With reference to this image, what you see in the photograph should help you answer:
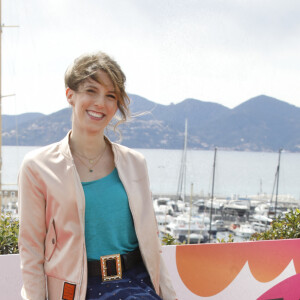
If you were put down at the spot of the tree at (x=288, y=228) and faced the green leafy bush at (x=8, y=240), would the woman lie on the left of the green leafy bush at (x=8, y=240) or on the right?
left

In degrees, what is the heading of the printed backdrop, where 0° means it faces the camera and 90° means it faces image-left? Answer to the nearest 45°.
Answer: approximately 0°

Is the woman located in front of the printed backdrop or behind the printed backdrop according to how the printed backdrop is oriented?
in front

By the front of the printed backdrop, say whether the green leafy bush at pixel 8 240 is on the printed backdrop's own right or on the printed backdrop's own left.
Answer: on the printed backdrop's own right

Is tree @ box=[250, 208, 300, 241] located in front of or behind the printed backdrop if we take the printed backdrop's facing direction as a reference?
behind

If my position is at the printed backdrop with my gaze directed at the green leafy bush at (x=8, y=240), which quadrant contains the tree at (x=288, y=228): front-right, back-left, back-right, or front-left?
back-right
